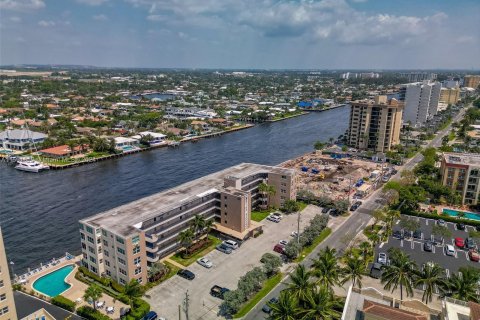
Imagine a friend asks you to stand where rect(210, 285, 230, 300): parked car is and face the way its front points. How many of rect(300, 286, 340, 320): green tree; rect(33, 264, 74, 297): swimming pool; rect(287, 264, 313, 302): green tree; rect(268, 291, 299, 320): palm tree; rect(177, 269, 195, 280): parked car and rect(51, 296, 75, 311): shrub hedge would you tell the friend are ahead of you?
3

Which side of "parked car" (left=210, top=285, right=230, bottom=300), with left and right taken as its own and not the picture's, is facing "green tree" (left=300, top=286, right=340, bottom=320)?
front

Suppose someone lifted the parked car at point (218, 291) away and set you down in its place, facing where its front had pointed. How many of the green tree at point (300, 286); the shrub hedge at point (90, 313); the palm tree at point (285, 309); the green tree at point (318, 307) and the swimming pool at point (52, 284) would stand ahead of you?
3

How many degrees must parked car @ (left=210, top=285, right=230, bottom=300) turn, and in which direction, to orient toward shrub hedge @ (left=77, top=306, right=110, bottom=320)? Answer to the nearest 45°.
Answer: approximately 135° to its right

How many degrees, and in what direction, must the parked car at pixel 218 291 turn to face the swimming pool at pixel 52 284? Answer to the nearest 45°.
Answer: approximately 135° to its right

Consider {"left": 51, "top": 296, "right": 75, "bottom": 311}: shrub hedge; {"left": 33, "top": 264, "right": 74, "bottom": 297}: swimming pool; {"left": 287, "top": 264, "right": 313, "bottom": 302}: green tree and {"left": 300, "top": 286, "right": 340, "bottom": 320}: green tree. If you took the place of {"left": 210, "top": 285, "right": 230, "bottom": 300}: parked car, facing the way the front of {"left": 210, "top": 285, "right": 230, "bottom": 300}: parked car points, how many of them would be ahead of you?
2

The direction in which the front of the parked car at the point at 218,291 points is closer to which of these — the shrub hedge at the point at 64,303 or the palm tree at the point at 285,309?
the palm tree

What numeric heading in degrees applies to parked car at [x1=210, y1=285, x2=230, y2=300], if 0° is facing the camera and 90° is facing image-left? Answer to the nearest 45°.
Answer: approximately 315°

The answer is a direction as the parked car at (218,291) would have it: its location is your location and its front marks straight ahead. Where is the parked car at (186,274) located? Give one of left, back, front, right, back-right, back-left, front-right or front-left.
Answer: back

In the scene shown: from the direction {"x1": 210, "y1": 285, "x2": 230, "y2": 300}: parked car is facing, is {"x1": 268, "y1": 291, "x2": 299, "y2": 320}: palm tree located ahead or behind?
ahead

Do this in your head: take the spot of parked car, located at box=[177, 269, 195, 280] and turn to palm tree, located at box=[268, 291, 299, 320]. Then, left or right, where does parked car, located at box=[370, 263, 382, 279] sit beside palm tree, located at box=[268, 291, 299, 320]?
left
